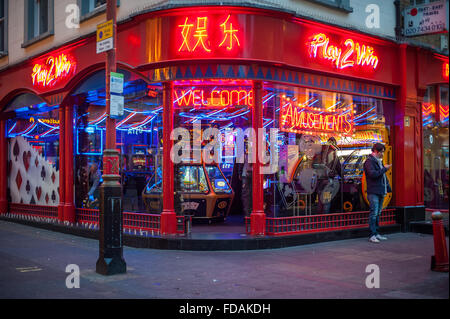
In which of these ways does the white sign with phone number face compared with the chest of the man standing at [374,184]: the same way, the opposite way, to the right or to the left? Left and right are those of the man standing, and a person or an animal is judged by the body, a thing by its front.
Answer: to the right

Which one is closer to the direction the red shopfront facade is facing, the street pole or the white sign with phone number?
the street pole

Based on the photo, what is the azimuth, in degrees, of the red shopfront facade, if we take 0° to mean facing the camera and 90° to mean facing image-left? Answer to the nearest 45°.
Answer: approximately 0°

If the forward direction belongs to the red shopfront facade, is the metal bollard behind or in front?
in front

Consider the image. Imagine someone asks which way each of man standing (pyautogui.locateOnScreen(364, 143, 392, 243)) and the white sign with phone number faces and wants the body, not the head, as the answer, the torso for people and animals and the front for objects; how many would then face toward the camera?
1
